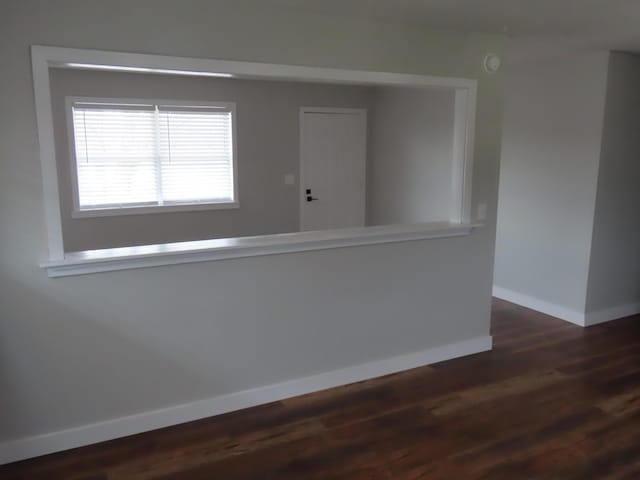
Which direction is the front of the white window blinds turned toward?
toward the camera

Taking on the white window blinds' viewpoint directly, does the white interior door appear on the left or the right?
on its left
